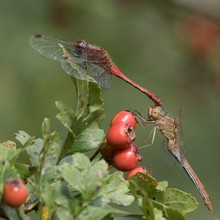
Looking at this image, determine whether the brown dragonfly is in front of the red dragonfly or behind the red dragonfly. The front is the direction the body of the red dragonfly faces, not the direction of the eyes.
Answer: behind

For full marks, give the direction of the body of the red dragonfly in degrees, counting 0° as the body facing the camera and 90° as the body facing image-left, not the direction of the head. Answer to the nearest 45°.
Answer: approximately 90°
